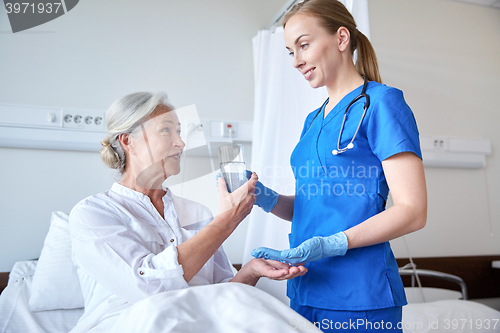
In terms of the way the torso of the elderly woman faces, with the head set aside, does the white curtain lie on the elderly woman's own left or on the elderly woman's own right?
on the elderly woman's own left

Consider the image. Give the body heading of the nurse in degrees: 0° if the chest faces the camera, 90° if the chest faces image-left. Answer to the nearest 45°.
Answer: approximately 45°

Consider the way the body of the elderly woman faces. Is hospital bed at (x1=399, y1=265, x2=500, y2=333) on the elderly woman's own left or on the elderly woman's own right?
on the elderly woman's own left

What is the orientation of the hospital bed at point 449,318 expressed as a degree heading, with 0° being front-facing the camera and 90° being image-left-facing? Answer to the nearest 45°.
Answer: approximately 315°

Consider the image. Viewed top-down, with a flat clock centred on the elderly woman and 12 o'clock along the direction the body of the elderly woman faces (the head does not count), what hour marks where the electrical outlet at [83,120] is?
The electrical outlet is roughly at 7 o'clock from the elderly woman.

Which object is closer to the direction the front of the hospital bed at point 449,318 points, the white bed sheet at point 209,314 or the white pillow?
the white bed sheet

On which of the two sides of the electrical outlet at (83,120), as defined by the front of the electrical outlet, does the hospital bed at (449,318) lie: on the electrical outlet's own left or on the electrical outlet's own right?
on the electrical outlet's own left

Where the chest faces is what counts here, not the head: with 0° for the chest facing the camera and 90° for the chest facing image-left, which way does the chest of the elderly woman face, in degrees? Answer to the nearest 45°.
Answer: approximately 315°

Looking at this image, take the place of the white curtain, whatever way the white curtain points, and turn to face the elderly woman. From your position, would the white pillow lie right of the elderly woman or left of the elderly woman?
right

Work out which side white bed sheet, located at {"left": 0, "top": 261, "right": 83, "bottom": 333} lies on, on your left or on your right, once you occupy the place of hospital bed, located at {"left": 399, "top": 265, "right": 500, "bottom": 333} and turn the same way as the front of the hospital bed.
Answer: on your right
